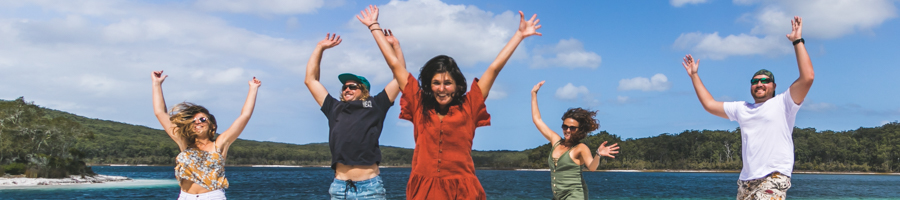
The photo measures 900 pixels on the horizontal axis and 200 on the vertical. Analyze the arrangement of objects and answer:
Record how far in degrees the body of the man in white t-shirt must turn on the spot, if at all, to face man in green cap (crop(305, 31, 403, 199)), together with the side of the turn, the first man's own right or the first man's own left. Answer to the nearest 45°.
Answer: approximately 45° to the first man's own right

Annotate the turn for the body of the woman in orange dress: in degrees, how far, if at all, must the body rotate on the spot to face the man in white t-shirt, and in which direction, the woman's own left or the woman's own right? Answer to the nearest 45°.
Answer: approximately 135° to the woman's own left

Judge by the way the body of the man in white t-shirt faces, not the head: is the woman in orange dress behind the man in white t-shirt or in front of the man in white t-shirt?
in front

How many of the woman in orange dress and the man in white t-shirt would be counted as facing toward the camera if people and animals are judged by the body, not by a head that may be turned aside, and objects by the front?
2

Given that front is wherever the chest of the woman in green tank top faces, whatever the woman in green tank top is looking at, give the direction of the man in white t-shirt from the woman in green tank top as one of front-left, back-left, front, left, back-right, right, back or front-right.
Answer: left

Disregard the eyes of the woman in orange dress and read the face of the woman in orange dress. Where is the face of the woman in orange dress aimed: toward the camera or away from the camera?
toward the camera

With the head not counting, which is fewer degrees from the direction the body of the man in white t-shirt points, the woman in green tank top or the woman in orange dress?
the woman in orange dress

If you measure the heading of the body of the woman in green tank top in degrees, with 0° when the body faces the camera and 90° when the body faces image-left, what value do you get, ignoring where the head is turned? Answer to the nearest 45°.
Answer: approximately 45°

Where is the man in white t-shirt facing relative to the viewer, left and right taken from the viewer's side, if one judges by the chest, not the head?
facing the viewer

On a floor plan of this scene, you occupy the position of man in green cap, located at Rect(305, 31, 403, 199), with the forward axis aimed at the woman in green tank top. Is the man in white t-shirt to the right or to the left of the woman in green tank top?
right
